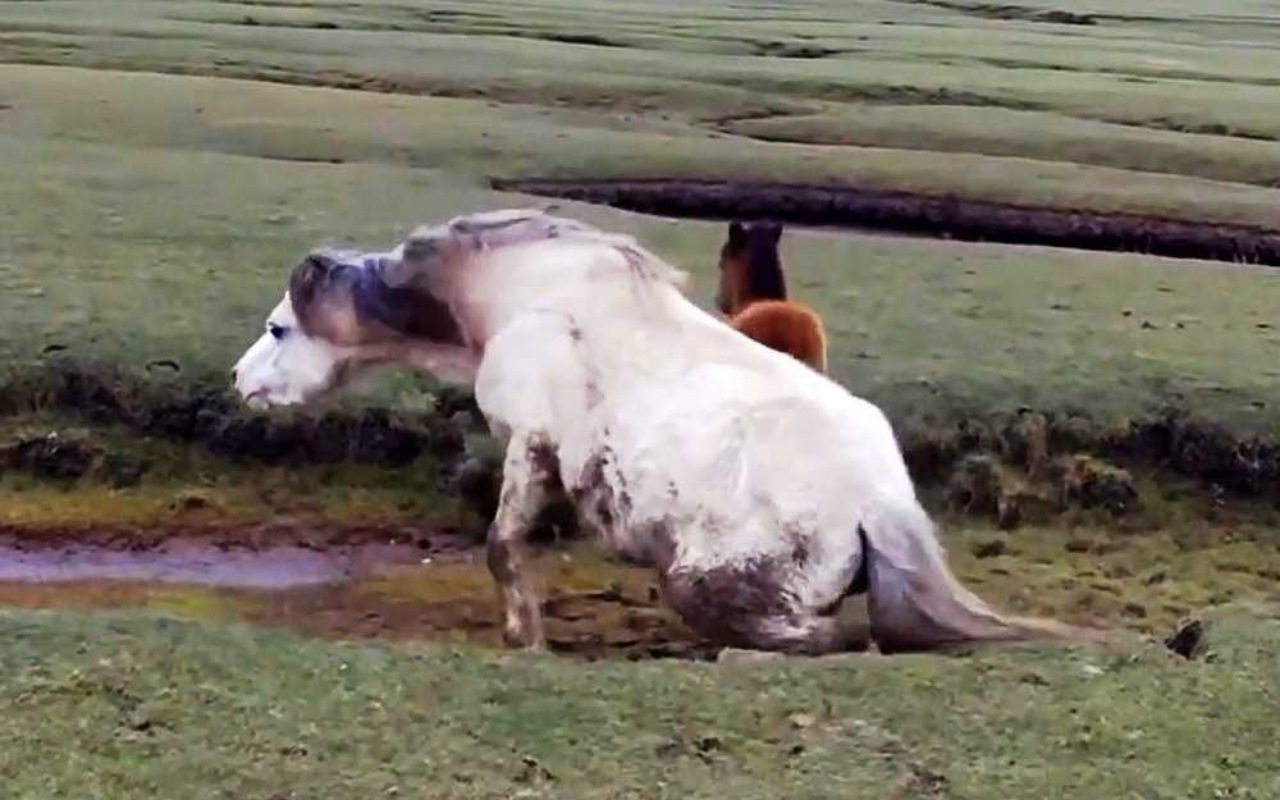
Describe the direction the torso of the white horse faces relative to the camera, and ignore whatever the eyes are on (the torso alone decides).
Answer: to the viewer's left
